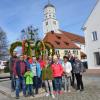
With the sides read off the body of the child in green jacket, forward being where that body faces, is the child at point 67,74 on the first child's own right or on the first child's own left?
on the first child's own left

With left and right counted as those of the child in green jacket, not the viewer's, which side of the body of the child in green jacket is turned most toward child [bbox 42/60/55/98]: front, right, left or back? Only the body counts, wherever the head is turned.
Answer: left

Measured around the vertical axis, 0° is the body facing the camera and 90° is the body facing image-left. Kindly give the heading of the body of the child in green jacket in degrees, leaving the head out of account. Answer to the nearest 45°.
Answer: approximately 0°
